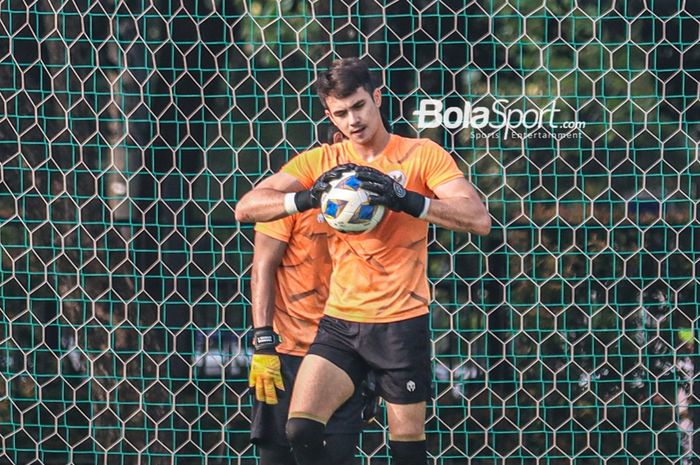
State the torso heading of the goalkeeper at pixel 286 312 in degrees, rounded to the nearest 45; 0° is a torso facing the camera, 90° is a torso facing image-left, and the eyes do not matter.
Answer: approximately 315°

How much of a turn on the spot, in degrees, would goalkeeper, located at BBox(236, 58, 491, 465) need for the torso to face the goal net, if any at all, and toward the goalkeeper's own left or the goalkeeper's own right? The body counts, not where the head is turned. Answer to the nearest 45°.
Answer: approximately 180°

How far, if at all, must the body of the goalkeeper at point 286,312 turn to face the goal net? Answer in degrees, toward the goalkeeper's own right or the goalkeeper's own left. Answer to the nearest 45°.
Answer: approximately 135° to the goalkeeper's own left

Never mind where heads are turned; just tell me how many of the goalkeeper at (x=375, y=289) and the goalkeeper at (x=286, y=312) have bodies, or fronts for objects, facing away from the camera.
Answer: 0
